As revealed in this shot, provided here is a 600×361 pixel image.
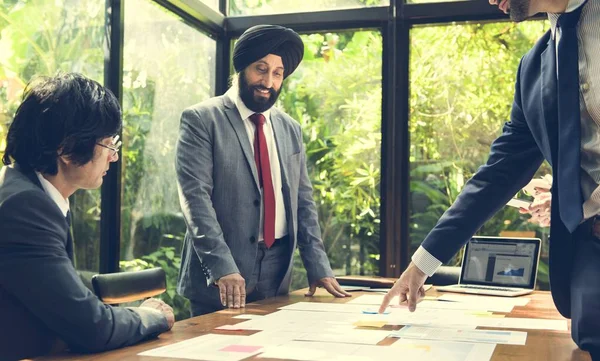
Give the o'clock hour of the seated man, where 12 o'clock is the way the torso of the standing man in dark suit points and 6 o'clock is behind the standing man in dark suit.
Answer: The seated man is roughly at 1 o'clock from the standing man in dark suit.

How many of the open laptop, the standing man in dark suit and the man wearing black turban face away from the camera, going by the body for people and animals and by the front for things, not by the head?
0

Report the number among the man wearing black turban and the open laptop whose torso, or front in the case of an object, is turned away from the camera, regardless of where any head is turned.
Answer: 0

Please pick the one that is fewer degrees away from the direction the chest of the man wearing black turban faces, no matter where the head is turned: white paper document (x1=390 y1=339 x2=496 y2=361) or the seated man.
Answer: the white paper document

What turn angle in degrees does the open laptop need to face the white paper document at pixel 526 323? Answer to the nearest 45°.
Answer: approximately 45° to its left

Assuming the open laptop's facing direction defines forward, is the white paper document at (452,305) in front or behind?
in front

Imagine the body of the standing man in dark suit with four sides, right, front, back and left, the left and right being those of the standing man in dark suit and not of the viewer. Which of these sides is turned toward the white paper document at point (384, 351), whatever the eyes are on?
front

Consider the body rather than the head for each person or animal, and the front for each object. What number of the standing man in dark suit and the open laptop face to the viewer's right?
0

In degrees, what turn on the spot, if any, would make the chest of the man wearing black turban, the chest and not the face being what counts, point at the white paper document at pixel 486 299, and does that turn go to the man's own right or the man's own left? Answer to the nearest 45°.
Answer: approximately 45° to the man's own left

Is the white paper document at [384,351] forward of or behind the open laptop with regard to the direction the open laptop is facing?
forward

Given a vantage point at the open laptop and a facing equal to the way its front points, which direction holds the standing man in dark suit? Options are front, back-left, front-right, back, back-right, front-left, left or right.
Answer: front-left

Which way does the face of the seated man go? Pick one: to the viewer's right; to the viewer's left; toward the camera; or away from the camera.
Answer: to the viewer's right

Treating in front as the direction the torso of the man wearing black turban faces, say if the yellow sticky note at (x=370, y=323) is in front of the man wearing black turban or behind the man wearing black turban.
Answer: in front

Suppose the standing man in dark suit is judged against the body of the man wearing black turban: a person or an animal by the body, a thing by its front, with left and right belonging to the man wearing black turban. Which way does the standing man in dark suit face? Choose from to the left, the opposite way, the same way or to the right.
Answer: to the right
